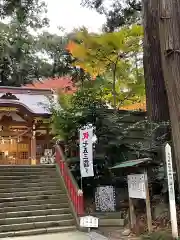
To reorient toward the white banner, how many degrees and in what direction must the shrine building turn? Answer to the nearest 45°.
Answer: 0° — it already faces it

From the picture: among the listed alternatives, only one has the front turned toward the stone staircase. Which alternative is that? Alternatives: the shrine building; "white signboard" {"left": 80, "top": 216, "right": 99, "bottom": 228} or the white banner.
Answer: the shrine building

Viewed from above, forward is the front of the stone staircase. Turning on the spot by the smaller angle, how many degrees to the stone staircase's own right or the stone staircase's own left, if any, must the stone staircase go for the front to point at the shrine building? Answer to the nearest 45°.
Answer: approximately 180°

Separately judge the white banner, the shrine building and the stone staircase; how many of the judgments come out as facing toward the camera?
3

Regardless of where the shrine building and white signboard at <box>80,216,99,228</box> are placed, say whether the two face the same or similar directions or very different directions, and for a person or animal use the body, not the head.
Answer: same or similar directions

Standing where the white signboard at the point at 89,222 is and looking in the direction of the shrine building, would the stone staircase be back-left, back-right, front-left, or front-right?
front-left

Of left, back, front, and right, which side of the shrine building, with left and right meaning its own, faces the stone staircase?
front

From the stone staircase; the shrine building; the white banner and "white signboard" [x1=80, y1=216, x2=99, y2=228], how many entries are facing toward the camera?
4

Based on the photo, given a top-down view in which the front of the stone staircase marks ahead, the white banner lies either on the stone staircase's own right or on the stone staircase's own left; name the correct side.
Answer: on the stone staircase's own left

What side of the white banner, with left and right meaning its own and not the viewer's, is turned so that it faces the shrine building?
back

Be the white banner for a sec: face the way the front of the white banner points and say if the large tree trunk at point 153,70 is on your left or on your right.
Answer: on your left

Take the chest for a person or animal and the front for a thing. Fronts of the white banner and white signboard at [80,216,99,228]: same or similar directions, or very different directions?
same or similar directions

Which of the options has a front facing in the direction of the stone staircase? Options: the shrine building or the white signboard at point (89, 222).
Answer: the shrine building

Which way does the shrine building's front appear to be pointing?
toward the camera
